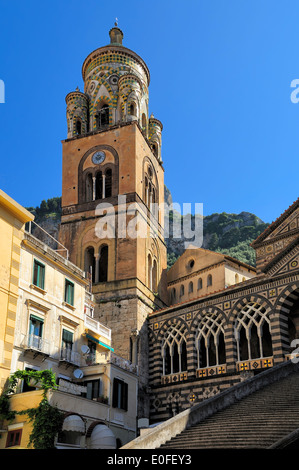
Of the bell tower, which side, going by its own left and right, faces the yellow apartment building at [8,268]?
front

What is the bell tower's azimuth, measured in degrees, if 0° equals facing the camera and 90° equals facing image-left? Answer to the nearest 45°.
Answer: approximately 0°

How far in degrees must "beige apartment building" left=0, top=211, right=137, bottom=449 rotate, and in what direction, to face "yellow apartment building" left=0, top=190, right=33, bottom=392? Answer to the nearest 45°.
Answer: approximately 90° to its right

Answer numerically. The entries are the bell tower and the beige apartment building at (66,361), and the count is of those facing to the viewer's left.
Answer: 0

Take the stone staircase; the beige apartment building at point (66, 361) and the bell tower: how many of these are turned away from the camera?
0

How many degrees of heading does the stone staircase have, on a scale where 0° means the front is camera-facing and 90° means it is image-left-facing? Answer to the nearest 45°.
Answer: approximately 45°

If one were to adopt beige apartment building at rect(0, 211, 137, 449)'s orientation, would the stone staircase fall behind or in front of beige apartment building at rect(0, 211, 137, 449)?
in front

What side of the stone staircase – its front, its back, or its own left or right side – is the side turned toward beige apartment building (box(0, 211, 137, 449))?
right

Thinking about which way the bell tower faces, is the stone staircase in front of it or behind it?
in front

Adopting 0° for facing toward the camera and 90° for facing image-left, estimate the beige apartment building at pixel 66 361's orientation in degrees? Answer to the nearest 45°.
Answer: approximately 315°

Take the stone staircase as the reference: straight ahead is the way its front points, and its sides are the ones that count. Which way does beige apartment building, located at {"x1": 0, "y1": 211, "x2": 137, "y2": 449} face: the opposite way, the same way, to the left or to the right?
to the left

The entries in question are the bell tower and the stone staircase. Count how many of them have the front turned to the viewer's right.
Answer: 0

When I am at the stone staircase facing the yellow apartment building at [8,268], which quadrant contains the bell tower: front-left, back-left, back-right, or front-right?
front-right
